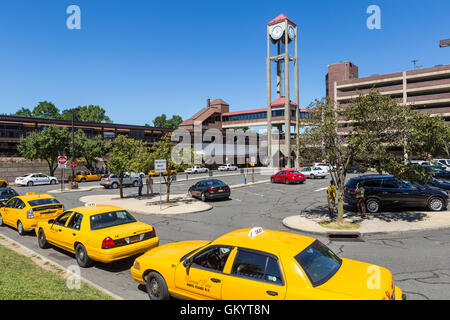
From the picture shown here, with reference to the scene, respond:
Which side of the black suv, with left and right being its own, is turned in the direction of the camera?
right

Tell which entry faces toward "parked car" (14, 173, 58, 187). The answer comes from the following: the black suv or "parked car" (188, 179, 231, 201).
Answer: "parked car" (188, 179, 231, 201)

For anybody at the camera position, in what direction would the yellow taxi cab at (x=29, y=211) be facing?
facing away from the viewer and to the left of the viewer

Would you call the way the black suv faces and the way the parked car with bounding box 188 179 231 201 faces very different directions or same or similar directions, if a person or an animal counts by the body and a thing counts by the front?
very different directions

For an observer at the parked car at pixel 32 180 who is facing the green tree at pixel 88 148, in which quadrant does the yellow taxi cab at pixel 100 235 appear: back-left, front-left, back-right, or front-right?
back-right

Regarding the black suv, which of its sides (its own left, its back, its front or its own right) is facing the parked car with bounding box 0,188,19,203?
back

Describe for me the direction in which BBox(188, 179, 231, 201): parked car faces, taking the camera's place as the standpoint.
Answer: facing away from the viewer and to the left of the viewer

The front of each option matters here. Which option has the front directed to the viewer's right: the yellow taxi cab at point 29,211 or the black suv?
the black suv

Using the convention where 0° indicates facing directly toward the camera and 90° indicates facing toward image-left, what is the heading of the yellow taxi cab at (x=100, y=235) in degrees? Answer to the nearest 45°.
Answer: approximately 135°

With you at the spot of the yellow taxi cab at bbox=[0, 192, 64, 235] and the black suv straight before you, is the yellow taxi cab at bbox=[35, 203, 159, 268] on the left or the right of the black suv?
right

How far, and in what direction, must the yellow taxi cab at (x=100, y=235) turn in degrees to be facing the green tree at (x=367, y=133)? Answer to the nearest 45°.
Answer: approximately 135° to its right

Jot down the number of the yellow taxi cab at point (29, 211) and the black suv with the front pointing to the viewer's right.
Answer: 1

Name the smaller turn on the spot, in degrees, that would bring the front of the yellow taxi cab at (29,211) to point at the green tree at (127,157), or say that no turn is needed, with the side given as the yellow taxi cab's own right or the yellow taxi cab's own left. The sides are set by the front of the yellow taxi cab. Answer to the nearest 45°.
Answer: approximately 90° to the yellow taxi cab's own right
